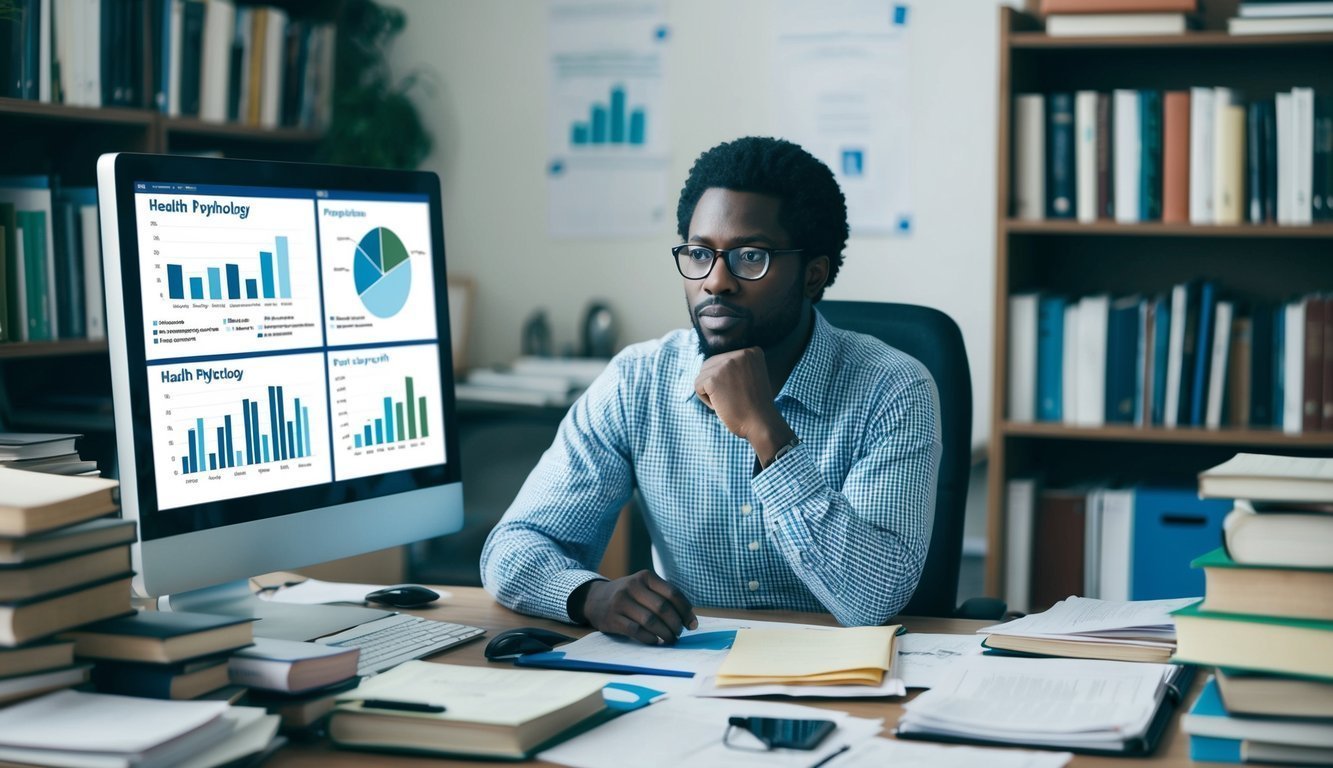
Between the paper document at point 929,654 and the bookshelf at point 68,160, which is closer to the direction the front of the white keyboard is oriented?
the paper document

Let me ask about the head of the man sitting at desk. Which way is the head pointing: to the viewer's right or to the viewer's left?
to the viewer's left

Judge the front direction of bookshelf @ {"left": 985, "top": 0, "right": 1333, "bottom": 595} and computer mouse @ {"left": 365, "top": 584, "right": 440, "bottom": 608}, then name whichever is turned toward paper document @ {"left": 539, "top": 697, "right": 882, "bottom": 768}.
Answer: the bookshelf

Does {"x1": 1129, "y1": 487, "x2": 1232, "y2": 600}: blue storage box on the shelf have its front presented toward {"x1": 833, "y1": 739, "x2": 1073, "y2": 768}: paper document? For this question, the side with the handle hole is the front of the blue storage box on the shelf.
yes

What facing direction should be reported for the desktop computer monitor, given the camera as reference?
facing the viewer and to the right of the viewer

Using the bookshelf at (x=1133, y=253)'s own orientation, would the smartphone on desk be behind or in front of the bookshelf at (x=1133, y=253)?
in front

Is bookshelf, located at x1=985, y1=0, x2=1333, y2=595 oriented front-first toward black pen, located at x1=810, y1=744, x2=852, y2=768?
yes

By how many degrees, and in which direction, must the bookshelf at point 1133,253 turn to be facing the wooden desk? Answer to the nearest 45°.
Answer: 0° — it already faces it
